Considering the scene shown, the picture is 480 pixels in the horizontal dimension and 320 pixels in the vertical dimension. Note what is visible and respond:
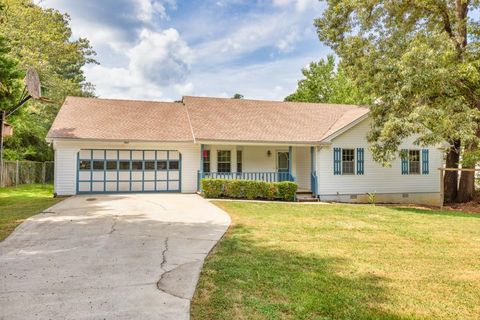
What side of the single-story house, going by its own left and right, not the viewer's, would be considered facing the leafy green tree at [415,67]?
left

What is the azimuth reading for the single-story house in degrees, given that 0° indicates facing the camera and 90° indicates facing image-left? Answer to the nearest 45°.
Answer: approximately 0°

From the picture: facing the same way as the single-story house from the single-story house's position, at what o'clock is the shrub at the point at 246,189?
The shrub is roughly at 11 o'clock from the single-story house.

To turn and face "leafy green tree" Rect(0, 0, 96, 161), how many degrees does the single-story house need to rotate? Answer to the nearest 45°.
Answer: approximately 135° to its right

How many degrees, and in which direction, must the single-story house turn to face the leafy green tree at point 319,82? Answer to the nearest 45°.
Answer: approximately 135° to its left

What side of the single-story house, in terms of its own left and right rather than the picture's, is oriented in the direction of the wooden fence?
right

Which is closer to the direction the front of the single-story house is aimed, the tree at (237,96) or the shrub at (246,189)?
the shrub

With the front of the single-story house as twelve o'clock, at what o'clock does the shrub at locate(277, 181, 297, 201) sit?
The shrub is roughly at 10 o'clock from the single-story house.

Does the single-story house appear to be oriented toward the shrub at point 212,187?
yes

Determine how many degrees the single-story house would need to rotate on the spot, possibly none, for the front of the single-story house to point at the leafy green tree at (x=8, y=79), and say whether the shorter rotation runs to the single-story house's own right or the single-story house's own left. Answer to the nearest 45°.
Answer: approximately 45° to the single-story house's own right

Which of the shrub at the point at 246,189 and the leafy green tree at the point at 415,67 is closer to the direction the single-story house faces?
the shrub

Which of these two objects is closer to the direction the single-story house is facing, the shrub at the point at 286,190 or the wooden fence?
the shrub

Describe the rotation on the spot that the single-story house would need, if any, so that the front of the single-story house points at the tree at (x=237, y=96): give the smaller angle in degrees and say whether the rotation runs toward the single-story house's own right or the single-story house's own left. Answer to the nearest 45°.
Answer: approximately 180°
